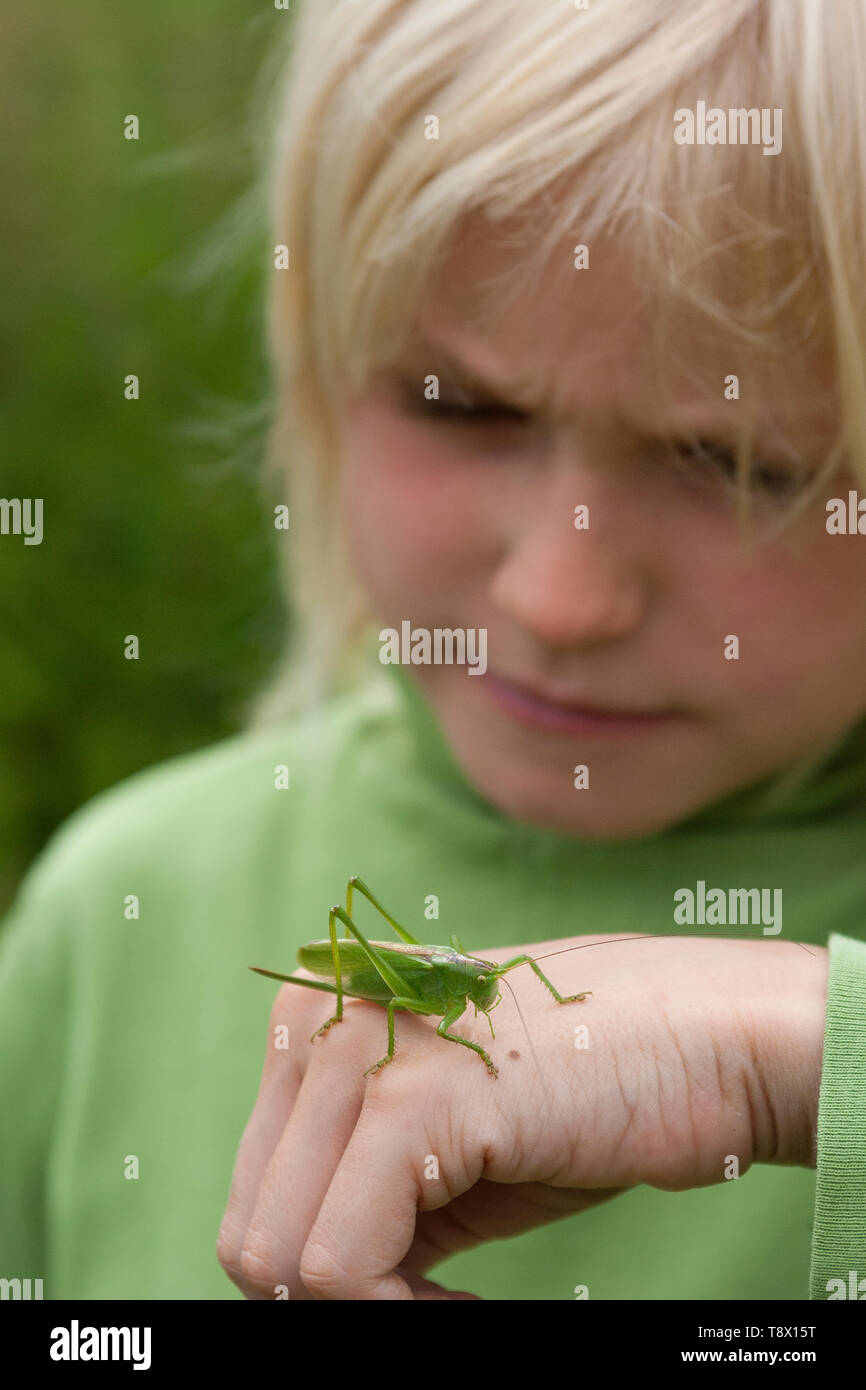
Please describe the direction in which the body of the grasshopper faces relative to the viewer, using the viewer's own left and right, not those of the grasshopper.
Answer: facing to the right of the viewer

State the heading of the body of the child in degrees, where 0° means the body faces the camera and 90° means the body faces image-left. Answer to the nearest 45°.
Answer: approximately 0°
